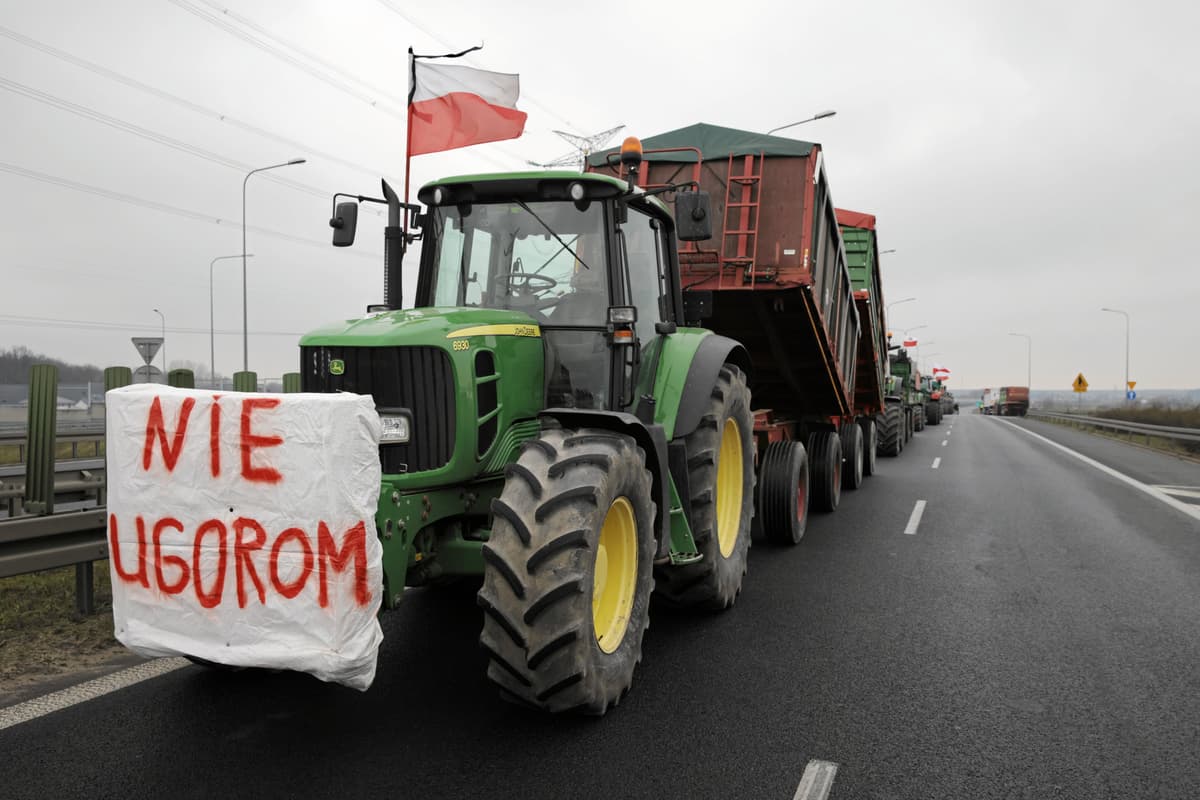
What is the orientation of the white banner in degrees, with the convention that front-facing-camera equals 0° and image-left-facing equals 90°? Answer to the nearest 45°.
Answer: approximately 45°

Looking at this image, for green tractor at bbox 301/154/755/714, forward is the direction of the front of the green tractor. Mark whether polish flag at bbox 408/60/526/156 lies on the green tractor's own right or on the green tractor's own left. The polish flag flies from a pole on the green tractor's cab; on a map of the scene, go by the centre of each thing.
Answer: on the green tractor's own right

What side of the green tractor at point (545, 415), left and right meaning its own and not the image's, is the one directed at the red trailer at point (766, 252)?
back

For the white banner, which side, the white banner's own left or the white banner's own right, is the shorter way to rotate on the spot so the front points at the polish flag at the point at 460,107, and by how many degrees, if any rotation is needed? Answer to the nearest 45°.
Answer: approximately 135° to the white banner's own right

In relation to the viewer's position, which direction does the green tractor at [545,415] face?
facing the viewer and to the left of the viewer
